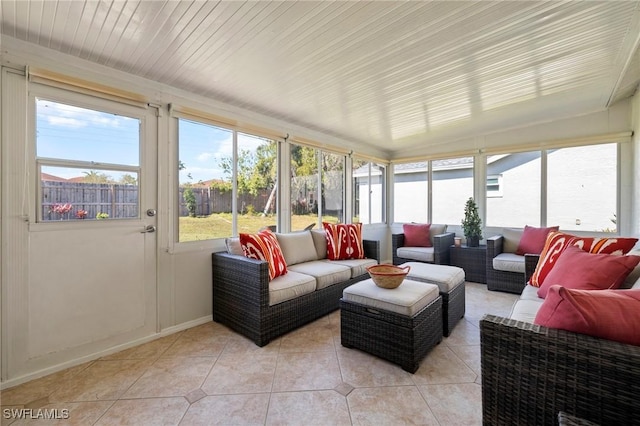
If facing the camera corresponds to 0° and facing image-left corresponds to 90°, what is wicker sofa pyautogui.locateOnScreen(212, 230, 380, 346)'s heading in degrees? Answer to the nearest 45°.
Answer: approximately 315°

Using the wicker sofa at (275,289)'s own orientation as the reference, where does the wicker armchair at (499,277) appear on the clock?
The wicker armchair is roughly at 10 o'clock from the wicker sofa.

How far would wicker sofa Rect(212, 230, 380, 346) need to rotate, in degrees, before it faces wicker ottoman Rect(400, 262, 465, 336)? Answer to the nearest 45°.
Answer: approximately 45° to its left

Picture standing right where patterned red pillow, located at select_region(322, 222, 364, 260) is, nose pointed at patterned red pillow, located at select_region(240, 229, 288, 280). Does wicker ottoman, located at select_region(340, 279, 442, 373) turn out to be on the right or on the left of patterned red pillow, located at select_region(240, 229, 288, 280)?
left

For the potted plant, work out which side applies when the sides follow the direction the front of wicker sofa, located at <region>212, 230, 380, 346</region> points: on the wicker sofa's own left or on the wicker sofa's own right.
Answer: on the wicker sofa's own left

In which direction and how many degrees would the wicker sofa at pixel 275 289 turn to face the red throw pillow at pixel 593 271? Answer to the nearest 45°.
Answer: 0° — it already faces it

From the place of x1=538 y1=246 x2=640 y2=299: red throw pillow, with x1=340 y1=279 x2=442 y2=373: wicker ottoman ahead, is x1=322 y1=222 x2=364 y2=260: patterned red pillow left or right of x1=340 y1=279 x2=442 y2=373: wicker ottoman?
right

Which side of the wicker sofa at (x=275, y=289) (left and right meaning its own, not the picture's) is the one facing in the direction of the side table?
left

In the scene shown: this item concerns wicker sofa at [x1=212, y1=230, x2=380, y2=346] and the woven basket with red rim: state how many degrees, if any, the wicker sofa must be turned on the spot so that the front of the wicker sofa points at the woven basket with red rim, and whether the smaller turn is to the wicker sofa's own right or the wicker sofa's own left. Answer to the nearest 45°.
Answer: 0° — it already faces it
